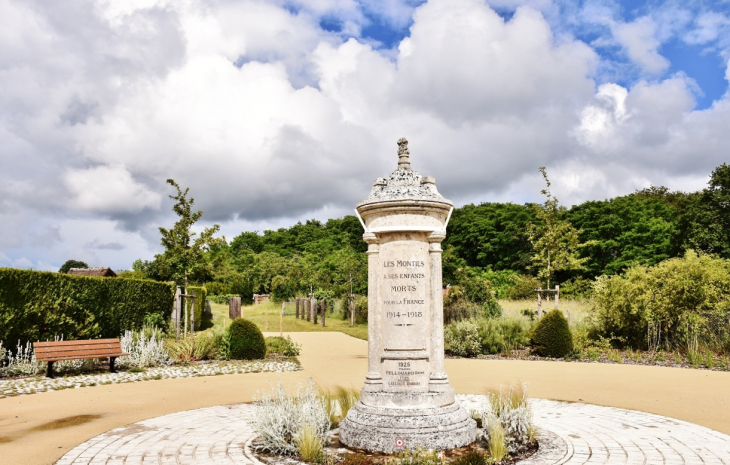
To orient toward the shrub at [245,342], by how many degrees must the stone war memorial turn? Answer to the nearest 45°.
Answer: approximately 135° to its right

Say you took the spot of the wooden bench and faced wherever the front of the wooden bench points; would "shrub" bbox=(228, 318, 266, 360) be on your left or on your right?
on your left

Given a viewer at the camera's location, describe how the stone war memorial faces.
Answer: facing the viewer

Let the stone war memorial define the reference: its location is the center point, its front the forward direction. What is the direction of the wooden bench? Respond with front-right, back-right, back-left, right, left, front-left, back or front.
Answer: back-right

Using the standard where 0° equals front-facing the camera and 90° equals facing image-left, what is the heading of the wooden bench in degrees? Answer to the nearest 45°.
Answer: approximately 315°

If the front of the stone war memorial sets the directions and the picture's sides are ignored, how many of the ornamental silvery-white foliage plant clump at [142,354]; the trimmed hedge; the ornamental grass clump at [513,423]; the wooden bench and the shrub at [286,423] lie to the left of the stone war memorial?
1

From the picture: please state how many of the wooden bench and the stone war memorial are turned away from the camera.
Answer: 0

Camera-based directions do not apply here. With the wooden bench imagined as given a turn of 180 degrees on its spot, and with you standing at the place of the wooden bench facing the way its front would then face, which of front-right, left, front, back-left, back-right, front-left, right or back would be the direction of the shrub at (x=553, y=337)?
back-right

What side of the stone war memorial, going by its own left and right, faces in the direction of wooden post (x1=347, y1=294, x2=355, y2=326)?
back

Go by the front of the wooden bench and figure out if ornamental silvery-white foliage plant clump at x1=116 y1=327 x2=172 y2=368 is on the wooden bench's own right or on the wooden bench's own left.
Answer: on the wooden bench's own left

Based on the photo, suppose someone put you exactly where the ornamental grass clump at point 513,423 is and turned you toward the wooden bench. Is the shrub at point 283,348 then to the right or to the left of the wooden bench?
right
